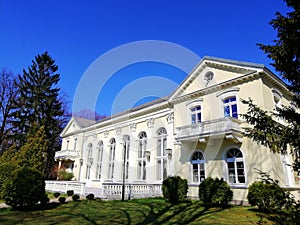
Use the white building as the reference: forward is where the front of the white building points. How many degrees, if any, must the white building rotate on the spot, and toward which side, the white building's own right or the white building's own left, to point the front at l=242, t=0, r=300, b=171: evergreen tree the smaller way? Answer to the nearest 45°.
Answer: approximately 45° to the white building's own left

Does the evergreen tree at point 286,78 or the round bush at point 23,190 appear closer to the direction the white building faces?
the round bush

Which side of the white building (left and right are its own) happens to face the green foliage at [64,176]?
right

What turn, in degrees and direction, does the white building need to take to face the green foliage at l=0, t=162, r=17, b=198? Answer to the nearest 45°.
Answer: approximately 45° to its right

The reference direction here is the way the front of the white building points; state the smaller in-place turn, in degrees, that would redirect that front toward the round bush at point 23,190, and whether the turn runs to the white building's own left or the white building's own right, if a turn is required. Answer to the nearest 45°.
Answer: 0° — it already faces it

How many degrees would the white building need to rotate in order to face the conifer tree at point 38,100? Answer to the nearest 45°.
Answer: approximately 90° to its right

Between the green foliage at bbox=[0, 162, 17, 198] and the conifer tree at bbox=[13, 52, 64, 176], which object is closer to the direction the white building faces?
the green foliage
